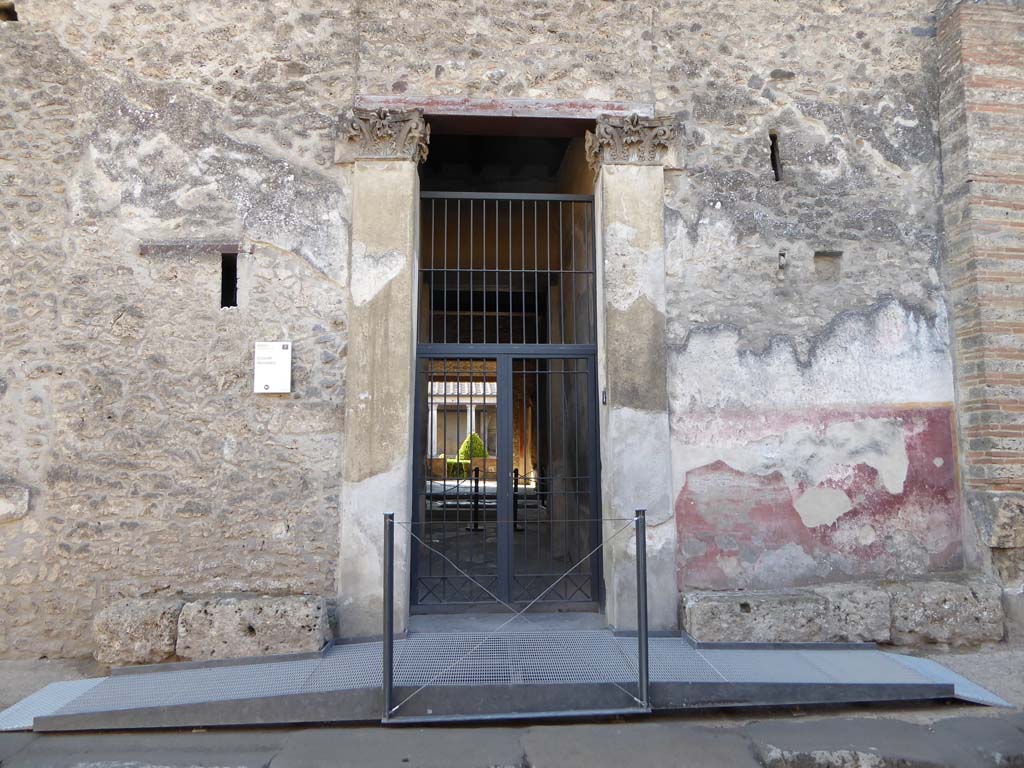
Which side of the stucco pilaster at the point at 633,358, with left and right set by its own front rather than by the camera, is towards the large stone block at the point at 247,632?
right

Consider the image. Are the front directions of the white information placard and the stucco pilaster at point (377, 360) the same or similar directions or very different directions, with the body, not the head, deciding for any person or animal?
same or similar directions

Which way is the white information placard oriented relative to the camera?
toward the camera

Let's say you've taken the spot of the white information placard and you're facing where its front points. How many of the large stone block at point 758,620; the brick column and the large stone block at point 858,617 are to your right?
0

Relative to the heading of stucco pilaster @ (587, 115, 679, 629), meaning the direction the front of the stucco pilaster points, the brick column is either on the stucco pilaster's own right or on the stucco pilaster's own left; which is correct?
on the stucco pilaster's own left

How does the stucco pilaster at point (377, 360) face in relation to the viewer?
toward the camera

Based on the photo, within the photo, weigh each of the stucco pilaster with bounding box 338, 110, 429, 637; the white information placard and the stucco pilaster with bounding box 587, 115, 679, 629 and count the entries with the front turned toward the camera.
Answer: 3

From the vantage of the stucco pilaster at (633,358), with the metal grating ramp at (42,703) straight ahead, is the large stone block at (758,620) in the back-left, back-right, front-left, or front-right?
back-left

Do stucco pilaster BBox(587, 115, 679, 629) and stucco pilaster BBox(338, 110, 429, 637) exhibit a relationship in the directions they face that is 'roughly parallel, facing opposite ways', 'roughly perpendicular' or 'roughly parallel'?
roughly parallel
